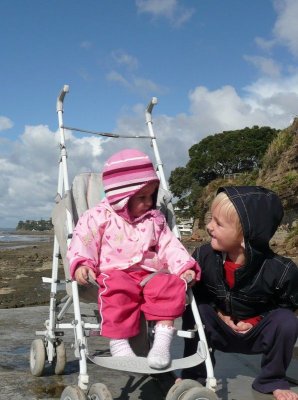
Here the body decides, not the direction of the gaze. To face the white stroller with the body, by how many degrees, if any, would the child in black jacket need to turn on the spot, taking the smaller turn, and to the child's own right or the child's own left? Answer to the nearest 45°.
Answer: approximately 45° to the child's own right

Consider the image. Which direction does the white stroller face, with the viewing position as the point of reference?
facing the viewer and to the right of the viewer

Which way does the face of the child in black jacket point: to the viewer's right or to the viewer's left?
to the viewer's left

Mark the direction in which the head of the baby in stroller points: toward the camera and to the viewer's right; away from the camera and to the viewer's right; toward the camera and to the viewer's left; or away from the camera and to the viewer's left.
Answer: toward the camera and to the viewer's right

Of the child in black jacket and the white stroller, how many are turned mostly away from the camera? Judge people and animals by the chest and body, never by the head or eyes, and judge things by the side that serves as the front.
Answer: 0

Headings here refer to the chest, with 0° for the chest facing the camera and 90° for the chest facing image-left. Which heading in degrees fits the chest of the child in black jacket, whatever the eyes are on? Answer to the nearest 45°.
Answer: approximately 45°
